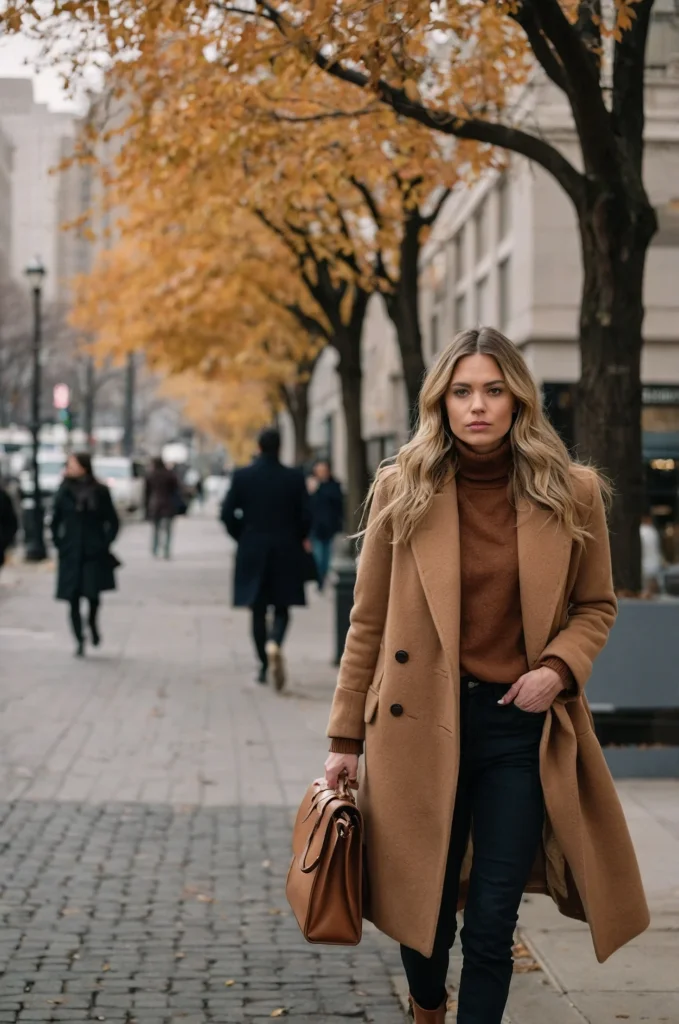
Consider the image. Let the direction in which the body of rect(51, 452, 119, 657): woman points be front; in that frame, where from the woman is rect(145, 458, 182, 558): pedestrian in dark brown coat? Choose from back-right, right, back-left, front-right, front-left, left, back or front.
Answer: back

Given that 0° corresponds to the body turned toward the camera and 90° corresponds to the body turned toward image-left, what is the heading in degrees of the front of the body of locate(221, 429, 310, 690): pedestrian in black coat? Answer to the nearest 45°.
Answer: approximately 180°

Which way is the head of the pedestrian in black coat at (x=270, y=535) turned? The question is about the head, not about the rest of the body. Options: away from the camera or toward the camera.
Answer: away from the camera

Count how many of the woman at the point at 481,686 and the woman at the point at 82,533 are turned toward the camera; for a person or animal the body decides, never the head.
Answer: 2

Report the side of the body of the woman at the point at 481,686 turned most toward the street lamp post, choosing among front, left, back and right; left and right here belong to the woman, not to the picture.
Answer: back
